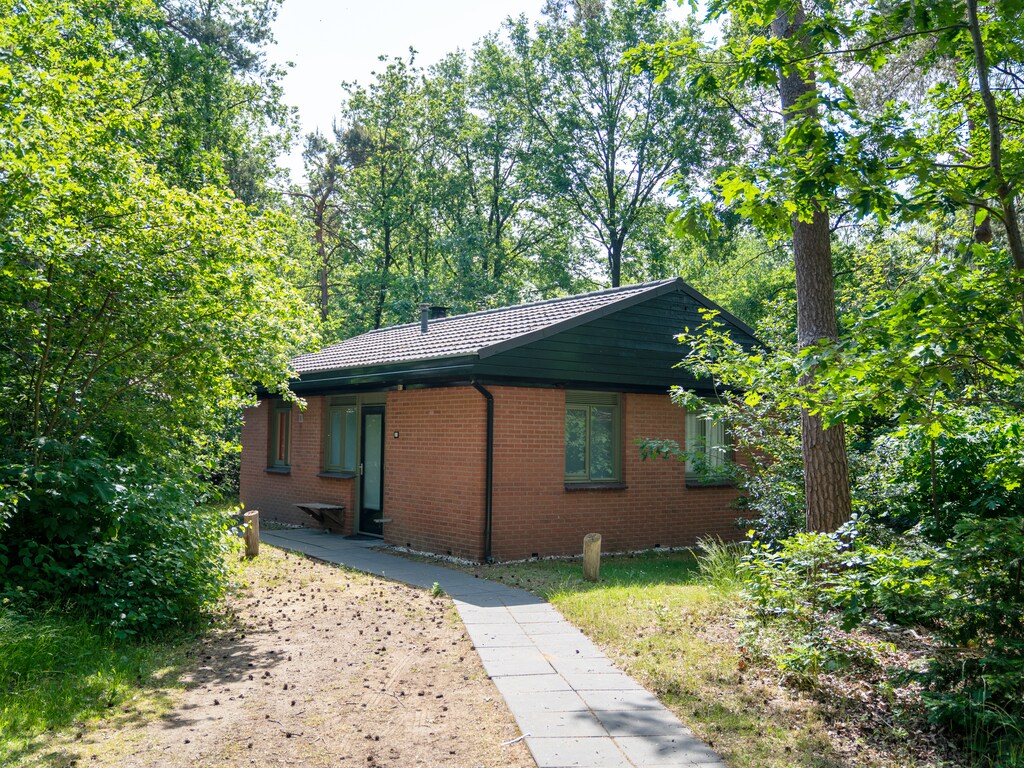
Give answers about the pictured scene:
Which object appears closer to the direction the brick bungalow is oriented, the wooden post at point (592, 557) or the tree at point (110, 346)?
the tree

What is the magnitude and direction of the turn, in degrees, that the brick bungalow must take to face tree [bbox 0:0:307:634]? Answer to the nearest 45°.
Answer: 0° — it already faces it

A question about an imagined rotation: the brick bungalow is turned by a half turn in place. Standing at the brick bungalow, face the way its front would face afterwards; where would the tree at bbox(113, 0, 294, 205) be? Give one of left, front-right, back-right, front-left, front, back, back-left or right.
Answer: left

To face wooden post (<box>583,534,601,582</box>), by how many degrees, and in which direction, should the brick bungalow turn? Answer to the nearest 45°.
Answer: approximately 45° to its left

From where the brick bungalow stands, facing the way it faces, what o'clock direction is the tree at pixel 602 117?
The tree is roughly at 5 o'clock from the brick bungalow.

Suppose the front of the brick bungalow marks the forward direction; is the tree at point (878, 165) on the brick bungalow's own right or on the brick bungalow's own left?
on the brick bungalow's own left

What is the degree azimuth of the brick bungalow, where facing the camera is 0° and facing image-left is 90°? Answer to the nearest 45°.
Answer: approximately 45°

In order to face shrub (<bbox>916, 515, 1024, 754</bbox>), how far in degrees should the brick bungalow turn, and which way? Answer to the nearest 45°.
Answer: approximately 45° to its left
